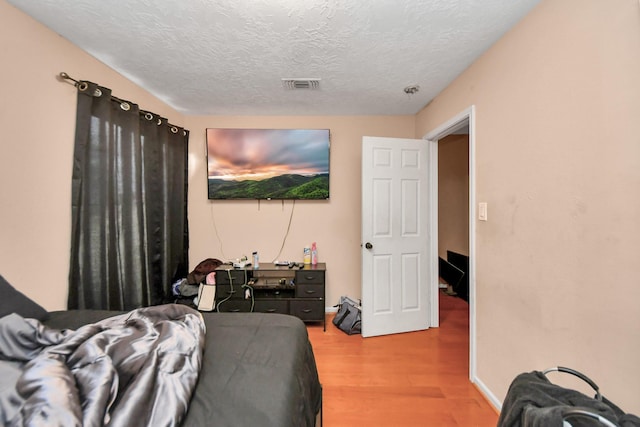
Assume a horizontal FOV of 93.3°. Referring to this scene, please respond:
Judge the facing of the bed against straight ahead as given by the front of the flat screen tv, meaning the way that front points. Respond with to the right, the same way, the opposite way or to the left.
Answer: to the left

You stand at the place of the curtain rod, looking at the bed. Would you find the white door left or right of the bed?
left

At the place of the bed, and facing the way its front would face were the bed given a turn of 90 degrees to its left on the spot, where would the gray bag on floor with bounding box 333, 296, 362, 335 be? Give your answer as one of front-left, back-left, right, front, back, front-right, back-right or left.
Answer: front-right

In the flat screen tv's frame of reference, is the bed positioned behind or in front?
in front

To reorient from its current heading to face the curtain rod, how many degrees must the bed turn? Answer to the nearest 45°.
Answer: approximately 135° to its left

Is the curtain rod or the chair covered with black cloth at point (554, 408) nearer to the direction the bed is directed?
the chair covered with black cloth

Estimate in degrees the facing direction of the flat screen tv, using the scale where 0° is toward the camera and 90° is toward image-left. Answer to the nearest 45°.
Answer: approximately 0°

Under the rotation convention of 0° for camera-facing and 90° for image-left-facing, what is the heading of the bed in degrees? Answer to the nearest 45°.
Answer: approximately 270°
